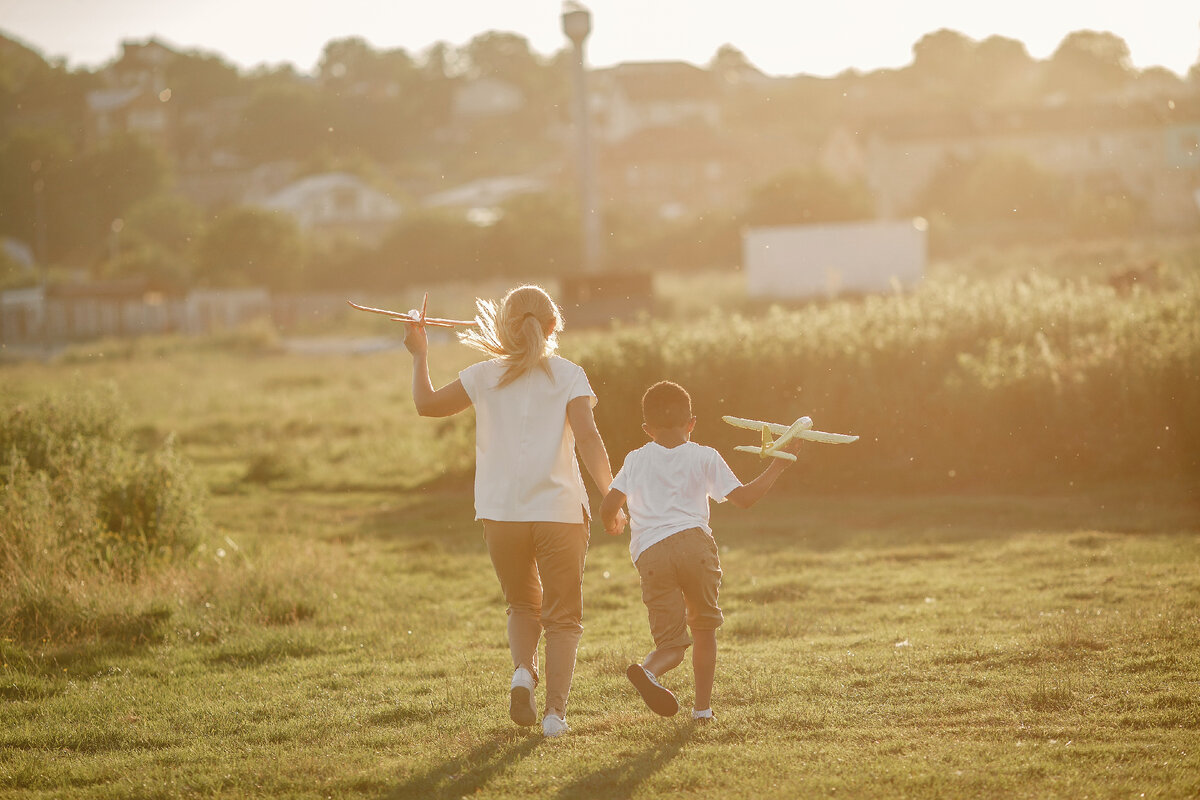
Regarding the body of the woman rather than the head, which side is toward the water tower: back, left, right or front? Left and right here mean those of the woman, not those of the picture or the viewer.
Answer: front

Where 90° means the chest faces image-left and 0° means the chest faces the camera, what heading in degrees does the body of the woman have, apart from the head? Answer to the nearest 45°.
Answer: approximately 180°

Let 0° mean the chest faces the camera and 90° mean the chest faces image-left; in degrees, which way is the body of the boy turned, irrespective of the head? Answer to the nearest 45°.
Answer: approximately 180°

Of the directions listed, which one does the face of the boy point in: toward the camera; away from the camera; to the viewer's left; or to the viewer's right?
away from the camera

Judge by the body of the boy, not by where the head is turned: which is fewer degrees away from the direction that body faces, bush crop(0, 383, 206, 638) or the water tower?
the water tower

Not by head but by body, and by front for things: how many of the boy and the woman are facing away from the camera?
2

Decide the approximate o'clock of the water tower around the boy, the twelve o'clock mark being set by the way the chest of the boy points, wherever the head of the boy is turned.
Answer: The water tower is roughly at 12 o'clock from the boy.

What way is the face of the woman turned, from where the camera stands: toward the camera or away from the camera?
away from the camera

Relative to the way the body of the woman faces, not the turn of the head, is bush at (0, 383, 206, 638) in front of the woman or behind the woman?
in front
